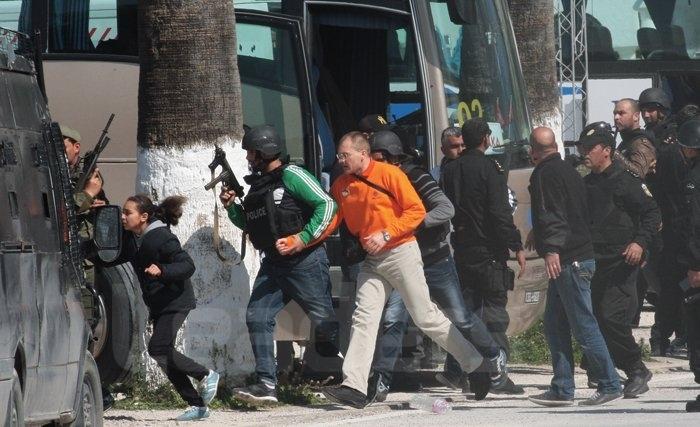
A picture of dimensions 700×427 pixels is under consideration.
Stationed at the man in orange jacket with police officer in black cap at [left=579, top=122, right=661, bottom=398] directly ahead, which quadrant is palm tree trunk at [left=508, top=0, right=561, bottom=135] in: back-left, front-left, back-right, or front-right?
front-left

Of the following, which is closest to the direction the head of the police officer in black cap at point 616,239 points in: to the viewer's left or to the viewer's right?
to the viewer's left

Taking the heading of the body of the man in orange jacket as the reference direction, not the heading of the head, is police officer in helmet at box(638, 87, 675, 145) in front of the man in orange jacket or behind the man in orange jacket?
behind

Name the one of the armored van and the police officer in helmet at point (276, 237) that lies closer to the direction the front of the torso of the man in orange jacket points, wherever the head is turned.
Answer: the armored van

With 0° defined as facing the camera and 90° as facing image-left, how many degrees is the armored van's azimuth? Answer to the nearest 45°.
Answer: approximately 225°

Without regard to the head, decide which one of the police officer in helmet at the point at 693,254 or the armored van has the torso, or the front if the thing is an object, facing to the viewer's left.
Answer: the police officer in helmet

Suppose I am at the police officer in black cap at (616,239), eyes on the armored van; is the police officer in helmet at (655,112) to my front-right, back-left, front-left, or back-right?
back-right

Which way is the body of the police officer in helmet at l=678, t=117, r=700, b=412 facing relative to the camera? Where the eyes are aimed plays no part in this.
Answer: to the viewer's left

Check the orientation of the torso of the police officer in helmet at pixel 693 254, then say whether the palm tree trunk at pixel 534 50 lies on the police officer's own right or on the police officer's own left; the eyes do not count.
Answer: on the police officer's own right

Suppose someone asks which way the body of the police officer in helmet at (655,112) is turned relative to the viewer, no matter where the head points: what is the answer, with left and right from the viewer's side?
facing the viewer and to the left of the viewer

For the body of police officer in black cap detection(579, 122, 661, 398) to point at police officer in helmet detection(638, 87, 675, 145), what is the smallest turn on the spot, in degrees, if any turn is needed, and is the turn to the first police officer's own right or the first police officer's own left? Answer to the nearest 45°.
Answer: approximately 135° to the first police officer's own right
